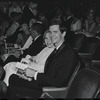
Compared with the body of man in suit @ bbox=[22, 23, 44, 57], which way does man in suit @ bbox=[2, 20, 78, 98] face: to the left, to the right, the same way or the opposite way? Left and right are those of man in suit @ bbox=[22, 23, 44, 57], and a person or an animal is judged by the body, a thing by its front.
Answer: the same way

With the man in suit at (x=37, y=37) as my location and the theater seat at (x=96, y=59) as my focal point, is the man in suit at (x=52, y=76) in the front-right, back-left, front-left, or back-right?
front-right

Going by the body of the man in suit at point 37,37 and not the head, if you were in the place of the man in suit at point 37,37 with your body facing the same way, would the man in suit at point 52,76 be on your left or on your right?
on your left

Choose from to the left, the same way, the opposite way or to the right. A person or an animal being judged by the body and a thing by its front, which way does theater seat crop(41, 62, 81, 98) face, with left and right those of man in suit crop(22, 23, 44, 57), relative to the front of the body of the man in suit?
the same way

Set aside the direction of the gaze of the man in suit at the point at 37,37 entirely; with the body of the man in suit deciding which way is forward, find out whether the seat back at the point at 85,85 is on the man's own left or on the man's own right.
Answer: on the man's own left

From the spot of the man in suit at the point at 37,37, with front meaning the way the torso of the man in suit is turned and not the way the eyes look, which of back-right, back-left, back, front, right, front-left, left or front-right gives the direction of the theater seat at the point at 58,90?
left

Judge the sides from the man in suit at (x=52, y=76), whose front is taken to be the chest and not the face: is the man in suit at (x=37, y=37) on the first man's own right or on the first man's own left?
on the first man's own right
